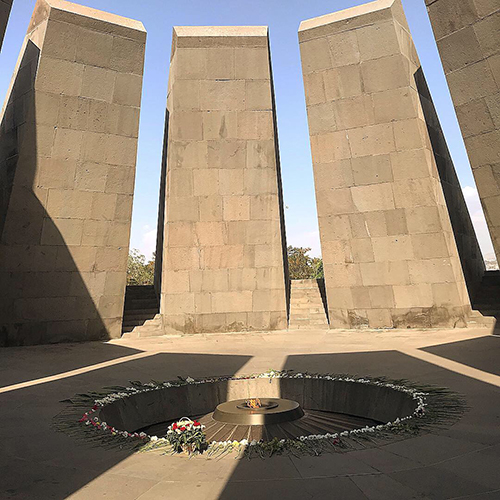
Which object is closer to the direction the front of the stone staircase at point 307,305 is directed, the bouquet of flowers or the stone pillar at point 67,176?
the bouquet of flowers

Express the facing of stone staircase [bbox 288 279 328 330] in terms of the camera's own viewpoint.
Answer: facing the viewer

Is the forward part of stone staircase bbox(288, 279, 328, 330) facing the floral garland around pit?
yes

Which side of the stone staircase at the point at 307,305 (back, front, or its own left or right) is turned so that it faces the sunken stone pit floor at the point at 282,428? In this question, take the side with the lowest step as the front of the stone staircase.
front

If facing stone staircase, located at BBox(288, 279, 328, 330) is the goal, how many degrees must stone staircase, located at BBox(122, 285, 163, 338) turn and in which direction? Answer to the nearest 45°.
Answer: approximately 90° to its left

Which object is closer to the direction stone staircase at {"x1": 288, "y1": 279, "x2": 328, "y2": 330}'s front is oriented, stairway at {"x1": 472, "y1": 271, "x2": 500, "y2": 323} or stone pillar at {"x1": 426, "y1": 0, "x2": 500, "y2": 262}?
the stone pillar

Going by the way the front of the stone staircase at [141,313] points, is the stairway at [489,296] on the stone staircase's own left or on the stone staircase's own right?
on the stone staircase's own left

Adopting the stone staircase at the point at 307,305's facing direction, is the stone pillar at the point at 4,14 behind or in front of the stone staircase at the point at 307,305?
in front

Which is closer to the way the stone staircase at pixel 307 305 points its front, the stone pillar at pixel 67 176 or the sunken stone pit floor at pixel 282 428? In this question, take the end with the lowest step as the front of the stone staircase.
the sunken stone pit floor

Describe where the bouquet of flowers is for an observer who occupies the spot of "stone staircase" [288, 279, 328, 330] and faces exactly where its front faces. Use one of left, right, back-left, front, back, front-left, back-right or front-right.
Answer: front

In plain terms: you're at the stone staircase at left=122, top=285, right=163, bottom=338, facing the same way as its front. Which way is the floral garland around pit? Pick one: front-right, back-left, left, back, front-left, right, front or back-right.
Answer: front
